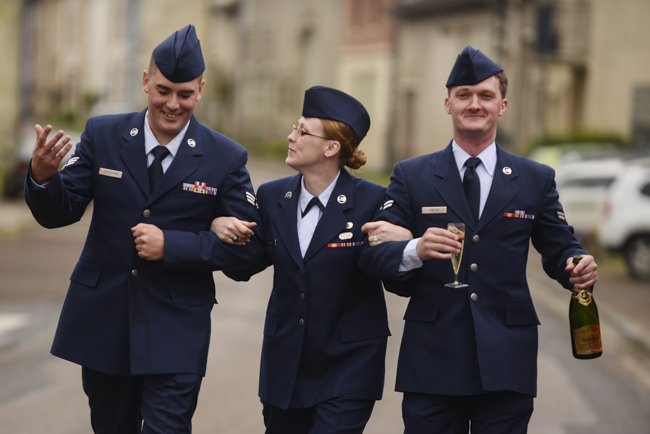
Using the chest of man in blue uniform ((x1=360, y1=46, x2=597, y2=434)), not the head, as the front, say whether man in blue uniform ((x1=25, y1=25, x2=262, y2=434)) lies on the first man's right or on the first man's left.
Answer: on the first man's right

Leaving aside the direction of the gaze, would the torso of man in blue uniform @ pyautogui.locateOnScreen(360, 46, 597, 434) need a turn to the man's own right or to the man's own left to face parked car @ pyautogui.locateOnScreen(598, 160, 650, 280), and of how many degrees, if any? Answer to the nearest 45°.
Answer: approximately 180°

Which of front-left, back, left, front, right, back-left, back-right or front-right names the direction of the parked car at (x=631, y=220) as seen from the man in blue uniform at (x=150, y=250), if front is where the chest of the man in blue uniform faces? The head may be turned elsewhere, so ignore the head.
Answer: back-left

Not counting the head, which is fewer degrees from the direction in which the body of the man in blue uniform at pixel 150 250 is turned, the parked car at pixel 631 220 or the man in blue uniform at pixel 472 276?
the man in blue uniform

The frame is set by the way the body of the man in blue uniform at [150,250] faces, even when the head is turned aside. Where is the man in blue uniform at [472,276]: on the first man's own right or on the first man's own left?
on the first man's own left

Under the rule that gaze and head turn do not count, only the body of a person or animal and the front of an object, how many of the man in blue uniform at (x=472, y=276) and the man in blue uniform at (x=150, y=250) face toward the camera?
2

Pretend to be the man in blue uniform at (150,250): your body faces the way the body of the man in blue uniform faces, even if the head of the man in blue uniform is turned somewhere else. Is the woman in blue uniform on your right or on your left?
on your left

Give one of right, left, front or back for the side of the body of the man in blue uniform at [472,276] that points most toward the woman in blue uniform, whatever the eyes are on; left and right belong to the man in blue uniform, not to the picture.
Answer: right

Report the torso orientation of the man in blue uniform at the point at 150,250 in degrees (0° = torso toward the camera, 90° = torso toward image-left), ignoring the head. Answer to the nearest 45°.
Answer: approximately 0°

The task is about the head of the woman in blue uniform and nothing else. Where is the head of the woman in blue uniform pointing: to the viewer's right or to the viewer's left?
to the viewer's left

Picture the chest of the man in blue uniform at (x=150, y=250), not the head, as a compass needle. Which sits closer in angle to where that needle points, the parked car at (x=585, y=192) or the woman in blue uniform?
the woman in blue uniform

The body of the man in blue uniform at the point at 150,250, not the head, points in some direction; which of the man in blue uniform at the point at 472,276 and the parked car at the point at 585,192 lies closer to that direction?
the man in blue uniform

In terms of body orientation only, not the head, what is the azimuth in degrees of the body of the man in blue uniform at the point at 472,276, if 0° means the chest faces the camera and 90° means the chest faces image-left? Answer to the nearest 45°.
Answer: approximately 0°
